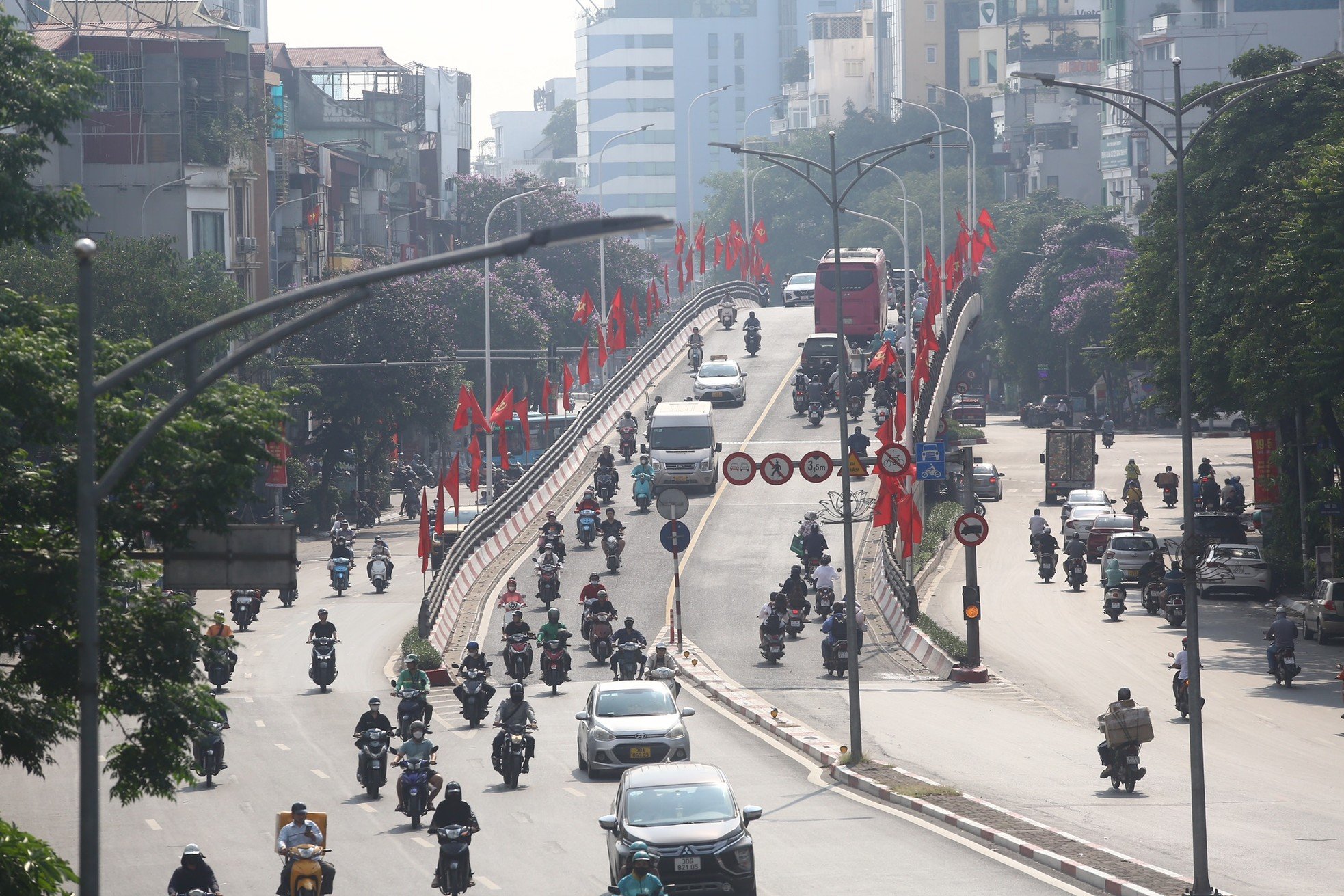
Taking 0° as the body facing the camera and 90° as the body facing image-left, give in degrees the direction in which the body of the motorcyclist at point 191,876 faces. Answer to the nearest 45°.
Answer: approximately 0°

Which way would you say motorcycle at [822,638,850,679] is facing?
away from the camera

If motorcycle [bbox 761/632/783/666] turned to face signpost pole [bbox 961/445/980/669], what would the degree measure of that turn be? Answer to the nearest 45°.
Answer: approximately 135° to its right

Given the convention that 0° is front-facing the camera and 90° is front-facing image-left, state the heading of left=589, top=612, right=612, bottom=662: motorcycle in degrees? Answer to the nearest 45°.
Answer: approximately 0°

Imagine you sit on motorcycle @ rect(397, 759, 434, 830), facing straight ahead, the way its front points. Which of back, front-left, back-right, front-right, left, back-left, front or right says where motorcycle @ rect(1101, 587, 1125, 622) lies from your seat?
back-left

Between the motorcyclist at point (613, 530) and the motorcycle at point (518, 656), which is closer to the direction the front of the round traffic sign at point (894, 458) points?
the motorcycle

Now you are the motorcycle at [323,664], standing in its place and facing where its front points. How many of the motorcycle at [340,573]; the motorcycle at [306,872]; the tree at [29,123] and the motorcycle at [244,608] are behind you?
2

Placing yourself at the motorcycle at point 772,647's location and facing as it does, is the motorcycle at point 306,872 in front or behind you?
behind

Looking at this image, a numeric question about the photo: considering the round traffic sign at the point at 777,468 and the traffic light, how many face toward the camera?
2

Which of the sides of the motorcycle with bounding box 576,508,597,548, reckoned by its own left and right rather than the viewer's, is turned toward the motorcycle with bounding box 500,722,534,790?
front

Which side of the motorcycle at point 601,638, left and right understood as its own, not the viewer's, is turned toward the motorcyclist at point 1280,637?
left
